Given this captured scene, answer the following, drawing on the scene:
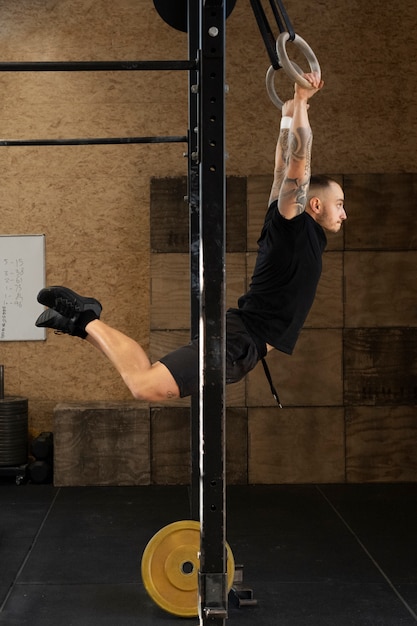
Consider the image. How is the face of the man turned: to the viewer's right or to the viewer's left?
to the viewer's right

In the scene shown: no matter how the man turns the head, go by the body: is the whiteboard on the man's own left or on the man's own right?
on the man's own left

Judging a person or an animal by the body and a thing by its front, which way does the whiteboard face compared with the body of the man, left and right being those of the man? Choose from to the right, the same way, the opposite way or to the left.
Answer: to the right

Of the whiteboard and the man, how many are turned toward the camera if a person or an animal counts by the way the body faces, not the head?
1

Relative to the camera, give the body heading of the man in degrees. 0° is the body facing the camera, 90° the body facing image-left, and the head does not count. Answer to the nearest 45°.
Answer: approximately 270°

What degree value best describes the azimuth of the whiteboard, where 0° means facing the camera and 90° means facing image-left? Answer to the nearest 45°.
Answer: approximately 0°

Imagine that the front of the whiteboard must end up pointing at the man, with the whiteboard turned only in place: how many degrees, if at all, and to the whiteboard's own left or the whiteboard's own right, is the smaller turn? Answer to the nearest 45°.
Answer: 0° — it already faces them

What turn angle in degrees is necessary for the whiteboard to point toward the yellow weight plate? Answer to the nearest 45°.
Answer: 0° — it already faces it

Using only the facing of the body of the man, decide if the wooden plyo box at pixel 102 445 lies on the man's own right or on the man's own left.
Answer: on the man's own left
